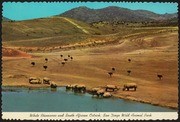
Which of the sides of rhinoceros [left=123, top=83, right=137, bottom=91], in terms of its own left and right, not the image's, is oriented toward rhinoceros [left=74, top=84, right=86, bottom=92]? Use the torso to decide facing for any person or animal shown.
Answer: front

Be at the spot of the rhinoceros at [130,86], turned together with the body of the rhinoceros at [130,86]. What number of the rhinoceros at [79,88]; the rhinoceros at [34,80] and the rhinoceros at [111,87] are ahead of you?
3

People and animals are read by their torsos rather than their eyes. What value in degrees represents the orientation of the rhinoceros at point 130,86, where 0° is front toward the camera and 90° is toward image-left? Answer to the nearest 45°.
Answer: approximately 90°
